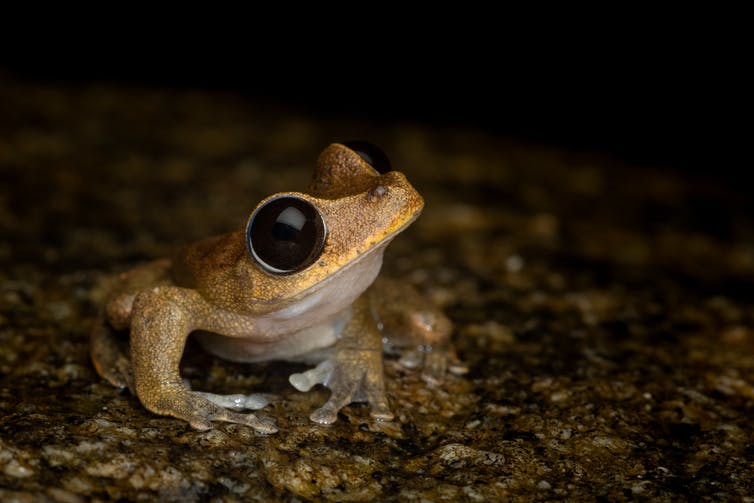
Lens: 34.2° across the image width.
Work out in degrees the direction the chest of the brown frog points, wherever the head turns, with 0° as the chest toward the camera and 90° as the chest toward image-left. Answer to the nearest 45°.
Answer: approximately 315°
